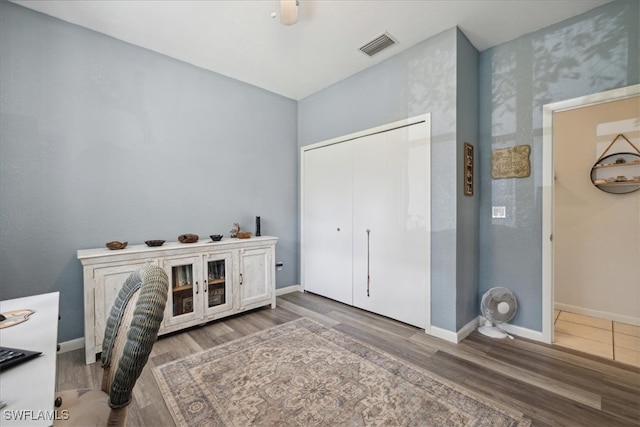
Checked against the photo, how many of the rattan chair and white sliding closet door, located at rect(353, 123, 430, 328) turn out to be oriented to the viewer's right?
0

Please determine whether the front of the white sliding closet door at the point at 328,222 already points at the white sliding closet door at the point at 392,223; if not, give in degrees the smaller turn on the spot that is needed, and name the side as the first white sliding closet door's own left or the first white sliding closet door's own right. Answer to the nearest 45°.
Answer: approximately 90° to the first white sliding closet door's own left

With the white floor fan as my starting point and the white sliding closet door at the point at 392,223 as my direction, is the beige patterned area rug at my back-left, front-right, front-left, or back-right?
front-left

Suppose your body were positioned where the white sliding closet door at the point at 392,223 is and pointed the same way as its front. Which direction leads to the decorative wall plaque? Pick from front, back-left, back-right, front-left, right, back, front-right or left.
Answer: back-left

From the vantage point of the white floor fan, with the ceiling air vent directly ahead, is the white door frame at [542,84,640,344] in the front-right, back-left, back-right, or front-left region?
back-left

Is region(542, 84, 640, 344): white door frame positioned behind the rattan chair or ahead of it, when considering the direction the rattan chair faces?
behind

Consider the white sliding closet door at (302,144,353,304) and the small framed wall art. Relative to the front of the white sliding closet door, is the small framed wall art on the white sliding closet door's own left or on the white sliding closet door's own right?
on the white sliding closet door's own left

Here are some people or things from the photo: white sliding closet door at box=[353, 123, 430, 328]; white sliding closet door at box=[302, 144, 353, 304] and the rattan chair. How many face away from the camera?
0

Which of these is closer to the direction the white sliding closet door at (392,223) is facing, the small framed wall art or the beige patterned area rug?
the beige patterned area rug

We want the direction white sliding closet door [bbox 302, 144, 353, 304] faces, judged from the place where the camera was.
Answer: facing the viewer and to the left of the viewer

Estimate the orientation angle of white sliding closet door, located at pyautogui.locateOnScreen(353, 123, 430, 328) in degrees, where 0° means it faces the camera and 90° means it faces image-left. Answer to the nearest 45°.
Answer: approximately 45°

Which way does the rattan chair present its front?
to the viewer's left

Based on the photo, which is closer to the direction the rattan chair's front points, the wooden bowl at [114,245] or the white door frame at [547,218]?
the wooden bowl
